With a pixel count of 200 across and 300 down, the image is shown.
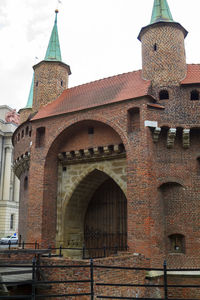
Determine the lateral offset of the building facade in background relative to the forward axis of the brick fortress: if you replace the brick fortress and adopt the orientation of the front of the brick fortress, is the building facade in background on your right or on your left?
on your right

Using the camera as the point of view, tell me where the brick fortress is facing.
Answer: facing the viewer and to the left of the viewer
